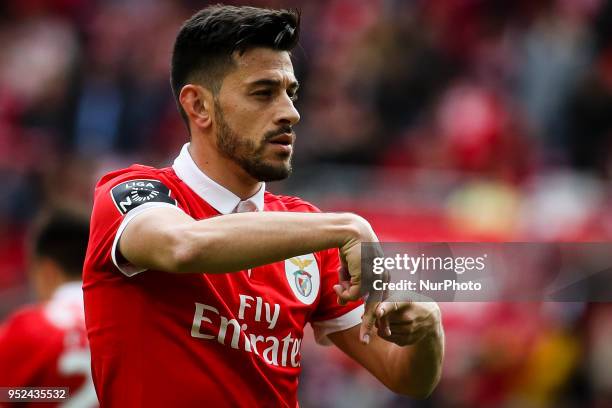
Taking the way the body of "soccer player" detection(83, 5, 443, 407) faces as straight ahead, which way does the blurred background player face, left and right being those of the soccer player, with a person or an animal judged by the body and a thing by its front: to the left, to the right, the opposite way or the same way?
the opposite way

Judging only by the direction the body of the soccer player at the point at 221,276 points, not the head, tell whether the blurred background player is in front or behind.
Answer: behind

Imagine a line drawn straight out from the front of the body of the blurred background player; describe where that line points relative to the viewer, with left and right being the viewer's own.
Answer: facing away from the viewer and to the left of the viewer

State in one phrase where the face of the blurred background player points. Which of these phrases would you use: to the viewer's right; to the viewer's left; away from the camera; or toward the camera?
away from the camera

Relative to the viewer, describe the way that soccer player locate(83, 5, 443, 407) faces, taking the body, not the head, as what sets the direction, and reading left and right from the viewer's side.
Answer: facing the viewer and to the right of the viewer
